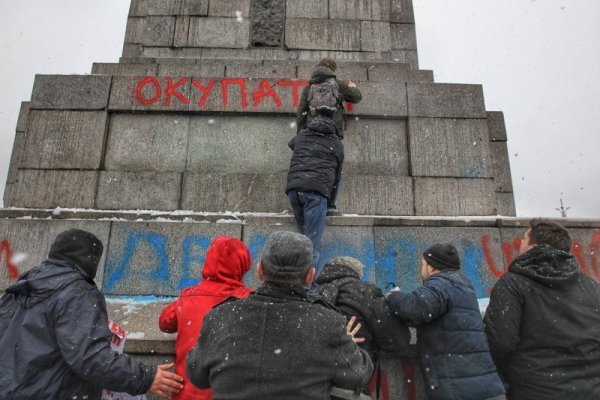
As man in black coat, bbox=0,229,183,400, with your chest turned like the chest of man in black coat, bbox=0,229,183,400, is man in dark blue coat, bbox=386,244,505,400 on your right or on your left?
on your right

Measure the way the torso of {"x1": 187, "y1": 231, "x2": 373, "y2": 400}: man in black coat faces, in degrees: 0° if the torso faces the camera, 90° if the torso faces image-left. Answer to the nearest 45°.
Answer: approximately 180°

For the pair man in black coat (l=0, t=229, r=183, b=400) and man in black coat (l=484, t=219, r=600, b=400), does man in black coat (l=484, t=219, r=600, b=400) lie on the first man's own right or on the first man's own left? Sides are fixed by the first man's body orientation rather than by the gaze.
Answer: on the first man's own right

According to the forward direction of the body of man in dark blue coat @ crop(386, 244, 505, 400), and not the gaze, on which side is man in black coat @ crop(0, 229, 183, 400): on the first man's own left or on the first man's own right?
on the first man's own left

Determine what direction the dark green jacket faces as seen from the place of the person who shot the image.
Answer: facing away from the viewer

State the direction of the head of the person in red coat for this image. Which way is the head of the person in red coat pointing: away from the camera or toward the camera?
away from the camera

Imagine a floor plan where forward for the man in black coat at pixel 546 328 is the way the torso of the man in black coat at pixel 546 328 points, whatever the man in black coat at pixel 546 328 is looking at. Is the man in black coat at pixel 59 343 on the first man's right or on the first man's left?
on the first man's left
